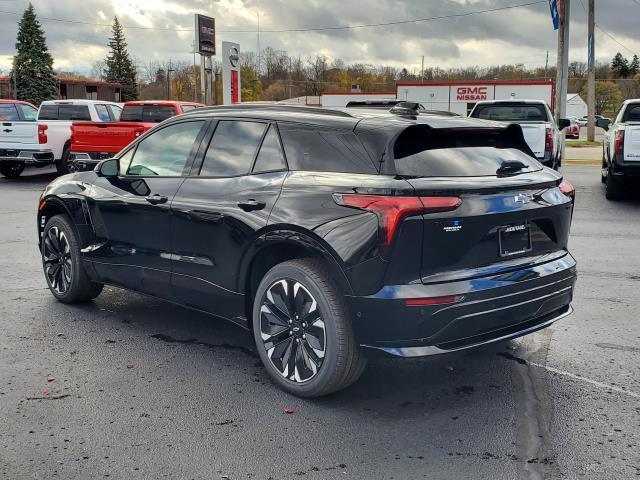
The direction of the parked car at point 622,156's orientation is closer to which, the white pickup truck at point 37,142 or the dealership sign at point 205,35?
the dealership sign

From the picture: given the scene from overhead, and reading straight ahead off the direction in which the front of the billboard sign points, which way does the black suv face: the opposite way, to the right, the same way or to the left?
the opposite way

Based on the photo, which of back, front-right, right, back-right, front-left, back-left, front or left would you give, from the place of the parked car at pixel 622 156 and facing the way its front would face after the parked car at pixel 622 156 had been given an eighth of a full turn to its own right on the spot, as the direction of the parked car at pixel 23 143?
back-left

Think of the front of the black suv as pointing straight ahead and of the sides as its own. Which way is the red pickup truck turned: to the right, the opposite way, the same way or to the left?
to the right

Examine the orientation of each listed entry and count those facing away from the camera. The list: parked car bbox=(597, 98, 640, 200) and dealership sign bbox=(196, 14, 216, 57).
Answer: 1

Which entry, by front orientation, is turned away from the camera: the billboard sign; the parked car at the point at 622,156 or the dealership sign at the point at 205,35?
the parked car

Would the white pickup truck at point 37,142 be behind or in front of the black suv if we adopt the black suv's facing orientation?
in front

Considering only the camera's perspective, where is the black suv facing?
facing away from the viewer and to the left of the viewer

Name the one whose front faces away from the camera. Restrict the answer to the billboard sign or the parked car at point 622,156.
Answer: the parked car

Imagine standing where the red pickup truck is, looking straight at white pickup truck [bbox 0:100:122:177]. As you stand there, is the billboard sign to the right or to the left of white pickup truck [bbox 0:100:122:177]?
right

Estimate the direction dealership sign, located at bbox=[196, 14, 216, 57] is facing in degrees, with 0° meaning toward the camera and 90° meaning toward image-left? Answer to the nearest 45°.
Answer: approximately 315°

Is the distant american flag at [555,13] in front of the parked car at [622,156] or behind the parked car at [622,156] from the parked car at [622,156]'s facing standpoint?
in front

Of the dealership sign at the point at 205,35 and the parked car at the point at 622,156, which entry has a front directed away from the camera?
the parked car

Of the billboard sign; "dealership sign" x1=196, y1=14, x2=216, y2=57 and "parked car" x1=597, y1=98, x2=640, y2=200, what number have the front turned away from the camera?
1

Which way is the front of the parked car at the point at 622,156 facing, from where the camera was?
facing away from the viewer

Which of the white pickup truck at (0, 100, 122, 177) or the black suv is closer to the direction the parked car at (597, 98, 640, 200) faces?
the white pickup truck

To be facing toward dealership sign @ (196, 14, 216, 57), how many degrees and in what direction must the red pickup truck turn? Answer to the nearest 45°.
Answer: approximately 45° to its left
